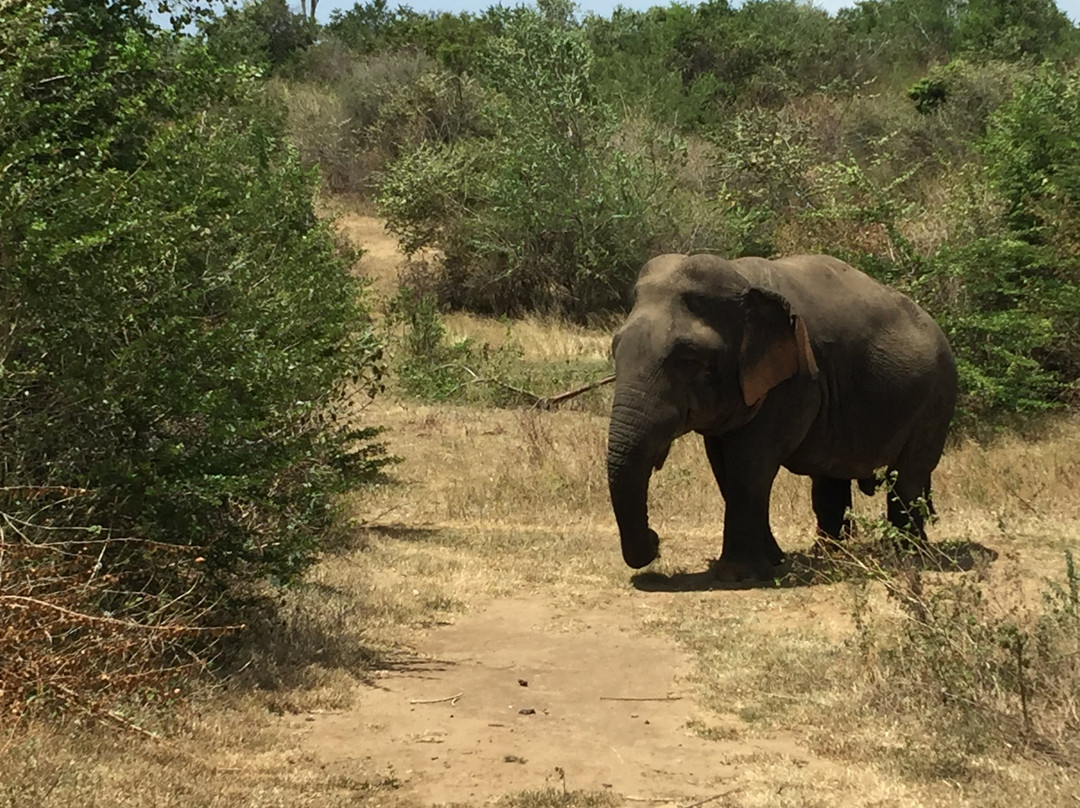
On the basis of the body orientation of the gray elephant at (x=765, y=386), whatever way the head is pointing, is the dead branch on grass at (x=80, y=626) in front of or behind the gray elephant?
in front

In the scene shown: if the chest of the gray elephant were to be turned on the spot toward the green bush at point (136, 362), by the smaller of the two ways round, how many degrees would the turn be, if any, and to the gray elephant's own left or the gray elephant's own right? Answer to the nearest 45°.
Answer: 0° — it already faces it

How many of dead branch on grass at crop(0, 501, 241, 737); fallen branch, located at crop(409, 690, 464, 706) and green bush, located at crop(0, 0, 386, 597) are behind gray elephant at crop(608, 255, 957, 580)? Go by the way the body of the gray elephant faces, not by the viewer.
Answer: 0

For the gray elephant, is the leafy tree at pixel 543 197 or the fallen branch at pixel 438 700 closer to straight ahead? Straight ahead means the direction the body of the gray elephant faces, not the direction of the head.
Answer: the fallen branch

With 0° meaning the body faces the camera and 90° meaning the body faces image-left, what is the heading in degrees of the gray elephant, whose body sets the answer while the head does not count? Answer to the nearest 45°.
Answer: approximately 45°

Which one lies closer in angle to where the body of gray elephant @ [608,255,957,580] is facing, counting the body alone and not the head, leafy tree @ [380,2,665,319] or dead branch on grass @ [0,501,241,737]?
the dead branch on grass

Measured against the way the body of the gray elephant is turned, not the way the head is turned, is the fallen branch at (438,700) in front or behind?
in front

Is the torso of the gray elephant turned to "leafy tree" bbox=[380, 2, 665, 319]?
no
